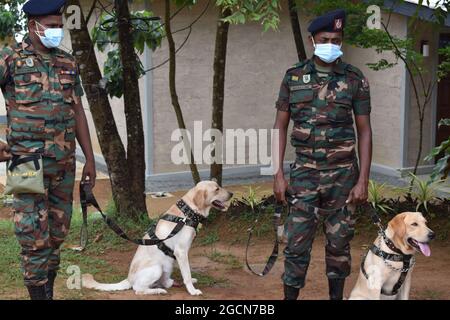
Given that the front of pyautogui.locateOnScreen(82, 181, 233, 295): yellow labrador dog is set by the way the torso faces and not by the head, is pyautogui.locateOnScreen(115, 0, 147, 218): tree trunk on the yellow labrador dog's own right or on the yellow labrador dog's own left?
on the yellow labrador dog's own left

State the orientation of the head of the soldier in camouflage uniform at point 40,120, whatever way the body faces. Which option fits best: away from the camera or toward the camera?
toward the camera

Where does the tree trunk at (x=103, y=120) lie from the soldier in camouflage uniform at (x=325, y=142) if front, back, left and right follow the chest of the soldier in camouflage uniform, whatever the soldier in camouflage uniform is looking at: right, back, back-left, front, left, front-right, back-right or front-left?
back-right

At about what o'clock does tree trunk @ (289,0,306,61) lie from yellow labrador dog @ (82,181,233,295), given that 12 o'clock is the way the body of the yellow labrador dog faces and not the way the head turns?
The tree trunk is roughly at 10 o'clock from the yellow labrador dog.

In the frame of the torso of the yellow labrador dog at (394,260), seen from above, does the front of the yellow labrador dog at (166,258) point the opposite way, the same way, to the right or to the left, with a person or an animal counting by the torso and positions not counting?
to the left

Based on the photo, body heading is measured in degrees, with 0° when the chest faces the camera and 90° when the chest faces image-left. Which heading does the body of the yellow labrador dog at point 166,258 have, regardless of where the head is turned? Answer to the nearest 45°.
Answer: approximately 270°

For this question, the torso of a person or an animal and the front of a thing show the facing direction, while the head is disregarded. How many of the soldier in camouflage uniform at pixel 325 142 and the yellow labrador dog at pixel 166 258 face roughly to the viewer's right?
1

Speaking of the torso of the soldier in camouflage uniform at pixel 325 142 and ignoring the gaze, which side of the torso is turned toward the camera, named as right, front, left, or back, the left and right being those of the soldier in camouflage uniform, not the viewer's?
front

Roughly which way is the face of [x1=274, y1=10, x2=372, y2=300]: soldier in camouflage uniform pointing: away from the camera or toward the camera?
toward the camera

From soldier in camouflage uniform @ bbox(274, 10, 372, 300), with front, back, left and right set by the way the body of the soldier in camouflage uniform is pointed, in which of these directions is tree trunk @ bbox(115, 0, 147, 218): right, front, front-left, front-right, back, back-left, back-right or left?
back-right

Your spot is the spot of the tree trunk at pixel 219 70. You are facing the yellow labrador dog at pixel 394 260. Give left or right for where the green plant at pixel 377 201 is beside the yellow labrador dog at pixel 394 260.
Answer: left

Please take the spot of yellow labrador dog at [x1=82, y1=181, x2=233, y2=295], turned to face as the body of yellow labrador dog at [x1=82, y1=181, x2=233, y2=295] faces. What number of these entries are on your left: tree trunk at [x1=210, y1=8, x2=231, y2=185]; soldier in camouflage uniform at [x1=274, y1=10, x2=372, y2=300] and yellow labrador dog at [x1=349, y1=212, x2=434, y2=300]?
1
